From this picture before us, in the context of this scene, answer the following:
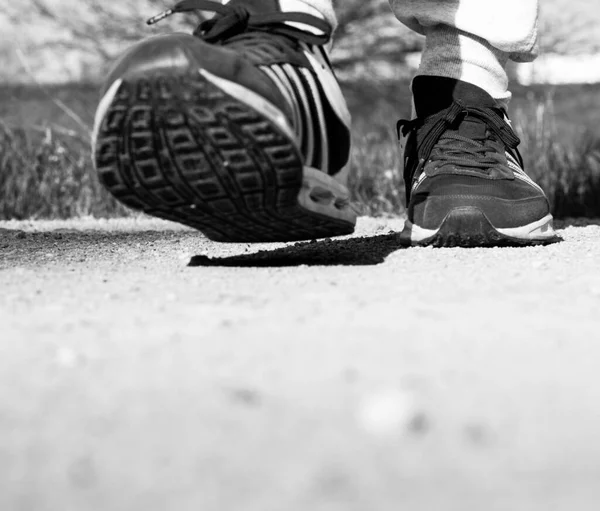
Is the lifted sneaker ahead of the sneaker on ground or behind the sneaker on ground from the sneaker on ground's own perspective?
ahead

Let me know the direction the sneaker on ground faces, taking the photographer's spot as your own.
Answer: facing the viewer
